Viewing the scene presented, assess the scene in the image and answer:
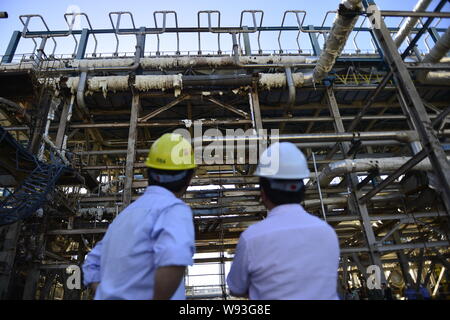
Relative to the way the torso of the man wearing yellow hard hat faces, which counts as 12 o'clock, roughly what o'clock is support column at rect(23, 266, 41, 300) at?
The support column is roughly at 10 o'clock from the man wearing yellow hard hat.

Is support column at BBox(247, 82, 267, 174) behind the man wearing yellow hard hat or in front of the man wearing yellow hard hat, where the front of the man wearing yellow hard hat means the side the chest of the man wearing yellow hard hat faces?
in front

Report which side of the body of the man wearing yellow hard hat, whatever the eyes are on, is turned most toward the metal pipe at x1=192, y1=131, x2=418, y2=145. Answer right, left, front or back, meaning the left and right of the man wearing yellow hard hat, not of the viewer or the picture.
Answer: front

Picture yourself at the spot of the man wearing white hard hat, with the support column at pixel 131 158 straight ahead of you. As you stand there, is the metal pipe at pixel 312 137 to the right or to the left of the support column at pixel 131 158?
right

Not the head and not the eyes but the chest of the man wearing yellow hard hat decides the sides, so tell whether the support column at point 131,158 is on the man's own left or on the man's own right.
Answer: on the man's own left

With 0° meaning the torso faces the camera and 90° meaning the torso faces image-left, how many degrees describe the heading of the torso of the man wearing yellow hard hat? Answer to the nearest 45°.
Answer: approximately 225°

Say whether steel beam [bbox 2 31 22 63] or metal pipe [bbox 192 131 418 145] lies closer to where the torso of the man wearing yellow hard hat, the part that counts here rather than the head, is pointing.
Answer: the metal pipe

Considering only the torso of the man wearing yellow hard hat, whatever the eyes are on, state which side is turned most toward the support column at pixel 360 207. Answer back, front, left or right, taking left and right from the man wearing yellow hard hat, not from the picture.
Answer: front

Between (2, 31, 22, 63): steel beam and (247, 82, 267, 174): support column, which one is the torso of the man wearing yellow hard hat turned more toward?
the support column

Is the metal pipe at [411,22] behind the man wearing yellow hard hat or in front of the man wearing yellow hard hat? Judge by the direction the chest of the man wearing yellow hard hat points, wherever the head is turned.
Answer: in front

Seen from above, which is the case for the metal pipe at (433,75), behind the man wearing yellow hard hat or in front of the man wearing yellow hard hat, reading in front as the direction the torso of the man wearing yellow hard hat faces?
in front

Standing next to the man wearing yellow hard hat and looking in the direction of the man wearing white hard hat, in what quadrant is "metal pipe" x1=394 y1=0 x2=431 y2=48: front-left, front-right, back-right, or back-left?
front-left
